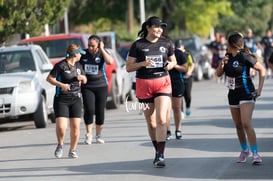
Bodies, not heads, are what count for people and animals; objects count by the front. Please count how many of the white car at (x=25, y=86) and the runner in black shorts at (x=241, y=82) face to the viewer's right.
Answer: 0

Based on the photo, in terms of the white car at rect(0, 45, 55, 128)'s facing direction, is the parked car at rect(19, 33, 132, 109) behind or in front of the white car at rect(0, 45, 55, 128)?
behind

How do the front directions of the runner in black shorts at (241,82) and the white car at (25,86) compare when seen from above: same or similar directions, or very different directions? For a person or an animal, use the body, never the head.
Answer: same or similar directions

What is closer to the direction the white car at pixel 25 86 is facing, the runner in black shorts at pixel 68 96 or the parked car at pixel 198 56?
the runner in black shorts

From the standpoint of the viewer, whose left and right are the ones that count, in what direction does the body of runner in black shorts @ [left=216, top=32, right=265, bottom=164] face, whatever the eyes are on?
facing the viewer and to the left of the viewer

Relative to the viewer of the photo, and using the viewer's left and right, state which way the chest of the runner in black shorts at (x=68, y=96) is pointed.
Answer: facing the viewer and to the right of the viewer

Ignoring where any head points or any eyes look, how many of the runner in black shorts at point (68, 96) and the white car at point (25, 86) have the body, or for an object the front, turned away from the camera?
0

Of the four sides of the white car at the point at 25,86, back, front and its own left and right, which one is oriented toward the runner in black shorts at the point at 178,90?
left
